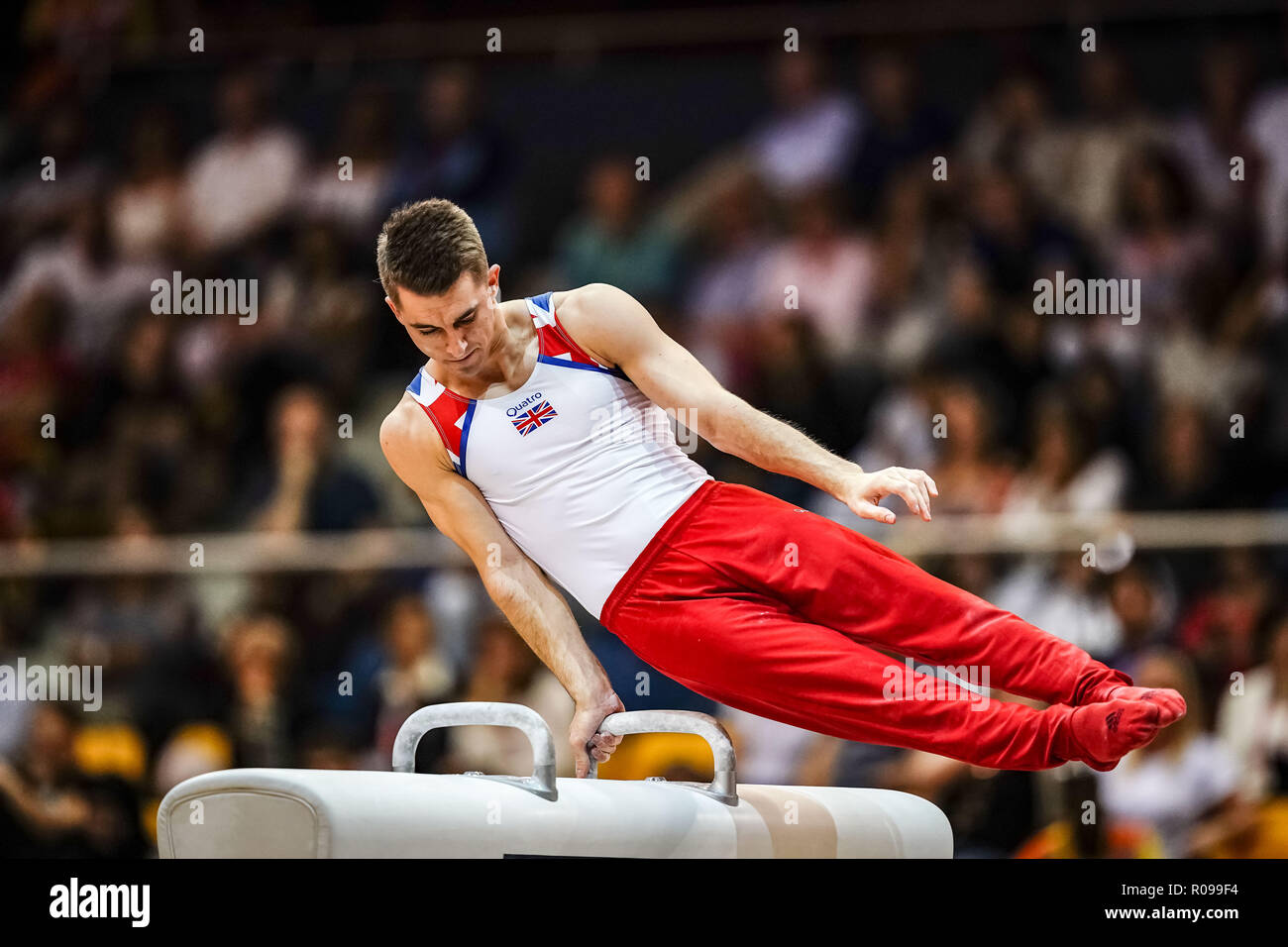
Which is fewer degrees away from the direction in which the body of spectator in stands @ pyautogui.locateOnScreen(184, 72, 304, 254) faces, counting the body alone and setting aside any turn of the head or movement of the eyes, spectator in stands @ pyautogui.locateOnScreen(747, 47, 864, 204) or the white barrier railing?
the white barrier railing

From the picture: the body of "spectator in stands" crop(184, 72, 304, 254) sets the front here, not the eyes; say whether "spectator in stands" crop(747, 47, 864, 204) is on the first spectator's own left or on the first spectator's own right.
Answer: on the first spectator's own left

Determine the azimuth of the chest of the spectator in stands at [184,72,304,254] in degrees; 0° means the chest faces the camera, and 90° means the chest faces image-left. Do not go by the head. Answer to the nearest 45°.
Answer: approximately 0°

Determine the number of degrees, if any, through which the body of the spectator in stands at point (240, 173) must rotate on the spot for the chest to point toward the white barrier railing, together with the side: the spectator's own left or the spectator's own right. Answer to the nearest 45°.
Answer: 0° — they already face it
